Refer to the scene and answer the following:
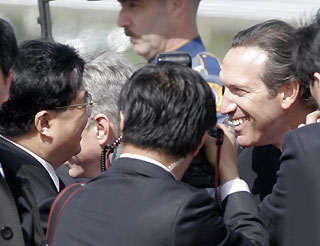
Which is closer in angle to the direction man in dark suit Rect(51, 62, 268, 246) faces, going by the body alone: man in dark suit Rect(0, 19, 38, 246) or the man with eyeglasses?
the man with eyeglasses

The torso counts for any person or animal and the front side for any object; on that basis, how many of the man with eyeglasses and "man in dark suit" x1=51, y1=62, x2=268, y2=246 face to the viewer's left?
0

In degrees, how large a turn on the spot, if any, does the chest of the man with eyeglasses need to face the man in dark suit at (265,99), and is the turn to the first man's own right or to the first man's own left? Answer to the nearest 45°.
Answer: approximately 45° to the first man's own right

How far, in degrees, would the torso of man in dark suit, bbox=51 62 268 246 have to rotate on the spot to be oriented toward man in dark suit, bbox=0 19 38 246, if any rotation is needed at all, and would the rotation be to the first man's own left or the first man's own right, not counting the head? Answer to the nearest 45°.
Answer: approximately 135° to the first man's own left

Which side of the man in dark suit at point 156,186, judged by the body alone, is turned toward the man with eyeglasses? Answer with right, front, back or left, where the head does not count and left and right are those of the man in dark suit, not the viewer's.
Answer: left

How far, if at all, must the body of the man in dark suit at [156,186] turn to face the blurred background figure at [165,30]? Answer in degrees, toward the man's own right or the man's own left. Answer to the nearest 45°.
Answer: approximately 45° to the man's own left

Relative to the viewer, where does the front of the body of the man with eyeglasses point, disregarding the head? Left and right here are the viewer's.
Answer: facing away from the viewer and to the right of the viewer

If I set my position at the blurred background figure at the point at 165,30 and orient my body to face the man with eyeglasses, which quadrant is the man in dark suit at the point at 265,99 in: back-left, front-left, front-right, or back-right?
front-left

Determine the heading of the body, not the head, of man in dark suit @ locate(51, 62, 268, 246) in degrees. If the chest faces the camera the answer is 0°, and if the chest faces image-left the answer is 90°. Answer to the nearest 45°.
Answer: approximately 225°

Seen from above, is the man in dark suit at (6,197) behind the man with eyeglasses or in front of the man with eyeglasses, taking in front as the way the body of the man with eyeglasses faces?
behind
